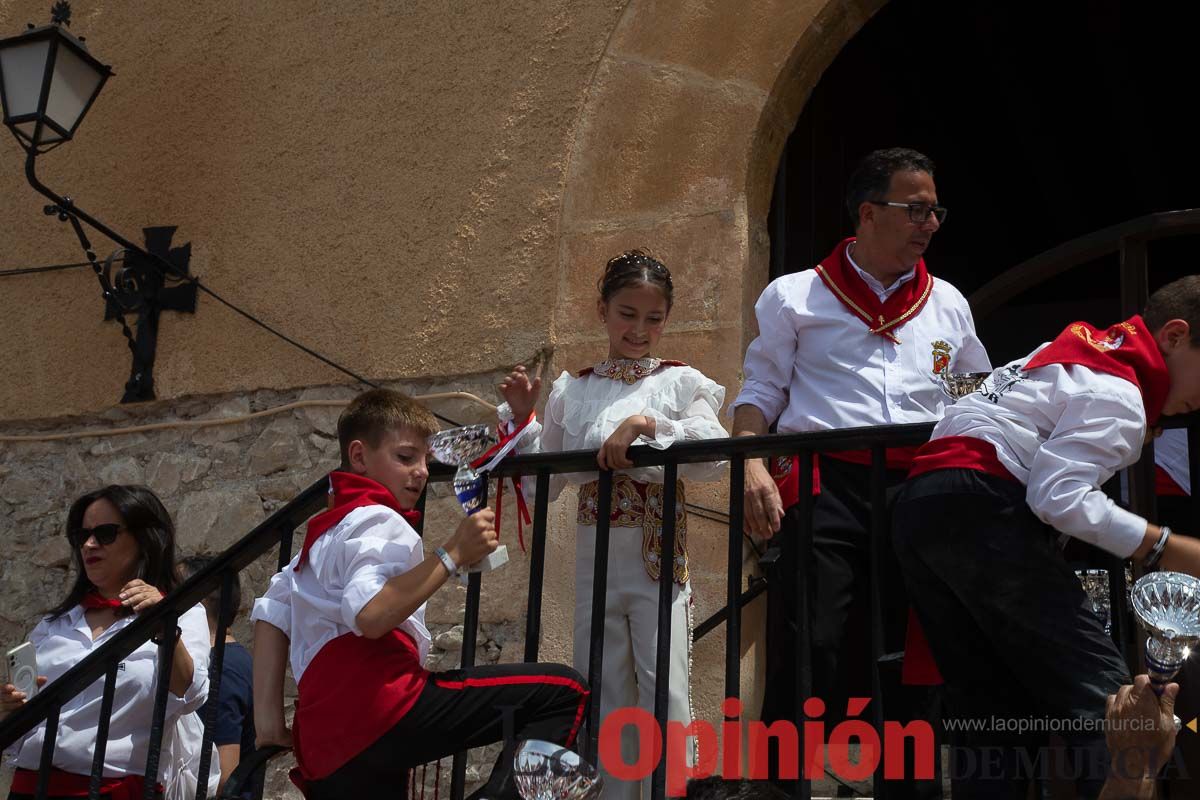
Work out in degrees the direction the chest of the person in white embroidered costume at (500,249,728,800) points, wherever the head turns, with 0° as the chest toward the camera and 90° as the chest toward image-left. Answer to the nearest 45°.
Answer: approximately 0°

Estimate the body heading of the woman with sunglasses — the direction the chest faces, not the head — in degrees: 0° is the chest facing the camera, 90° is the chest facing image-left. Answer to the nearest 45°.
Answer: approximately 45°

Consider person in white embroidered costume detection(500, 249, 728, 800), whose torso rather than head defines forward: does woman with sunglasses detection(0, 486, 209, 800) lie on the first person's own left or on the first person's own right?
on the first person's own right

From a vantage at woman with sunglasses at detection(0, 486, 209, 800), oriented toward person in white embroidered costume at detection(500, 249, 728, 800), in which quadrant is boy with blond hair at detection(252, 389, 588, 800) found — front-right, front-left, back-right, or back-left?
front-right

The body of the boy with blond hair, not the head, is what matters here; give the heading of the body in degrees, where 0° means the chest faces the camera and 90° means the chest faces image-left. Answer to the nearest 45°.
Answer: approximately 270°

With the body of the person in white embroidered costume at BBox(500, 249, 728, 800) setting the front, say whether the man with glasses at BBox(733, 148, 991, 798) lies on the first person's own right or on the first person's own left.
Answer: on the first person's own left

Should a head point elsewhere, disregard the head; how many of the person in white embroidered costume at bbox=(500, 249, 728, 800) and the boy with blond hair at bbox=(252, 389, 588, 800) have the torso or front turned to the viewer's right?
1

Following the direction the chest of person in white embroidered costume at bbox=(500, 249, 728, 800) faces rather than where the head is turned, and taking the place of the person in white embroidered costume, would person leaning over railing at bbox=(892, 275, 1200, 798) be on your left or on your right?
on your left

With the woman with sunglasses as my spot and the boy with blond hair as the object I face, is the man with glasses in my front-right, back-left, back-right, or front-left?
front-left

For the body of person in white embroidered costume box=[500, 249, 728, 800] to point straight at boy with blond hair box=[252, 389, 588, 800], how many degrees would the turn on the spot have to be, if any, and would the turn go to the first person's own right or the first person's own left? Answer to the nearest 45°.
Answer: approximately 45° to the first person's own right

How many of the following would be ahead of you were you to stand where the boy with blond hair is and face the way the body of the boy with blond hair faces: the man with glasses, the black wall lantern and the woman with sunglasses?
1

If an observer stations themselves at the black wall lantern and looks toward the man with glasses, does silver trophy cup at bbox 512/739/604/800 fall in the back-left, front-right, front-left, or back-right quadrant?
front-right

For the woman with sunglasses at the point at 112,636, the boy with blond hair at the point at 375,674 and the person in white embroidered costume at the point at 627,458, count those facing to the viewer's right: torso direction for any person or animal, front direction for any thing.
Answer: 1
